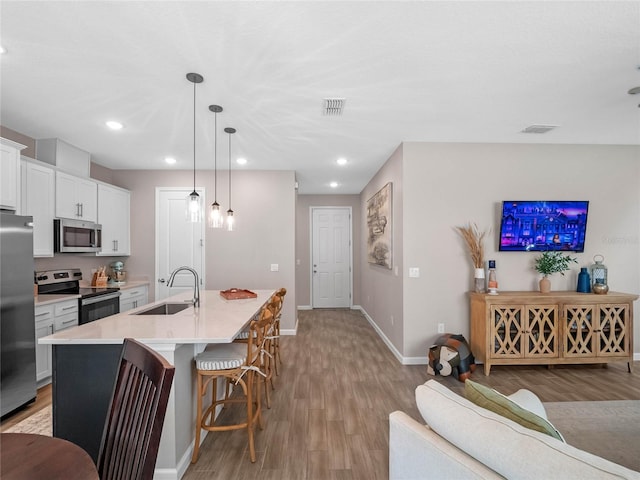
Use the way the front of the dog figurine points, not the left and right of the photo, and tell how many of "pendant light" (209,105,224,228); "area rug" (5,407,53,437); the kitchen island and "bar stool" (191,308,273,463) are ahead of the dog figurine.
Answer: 4

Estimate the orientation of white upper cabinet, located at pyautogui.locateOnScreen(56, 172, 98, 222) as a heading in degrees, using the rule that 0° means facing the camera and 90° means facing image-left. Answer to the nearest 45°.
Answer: approximately 315°

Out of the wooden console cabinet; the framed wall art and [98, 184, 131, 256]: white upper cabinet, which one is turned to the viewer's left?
the framed wall art

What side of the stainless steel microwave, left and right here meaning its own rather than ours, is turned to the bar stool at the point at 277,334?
front

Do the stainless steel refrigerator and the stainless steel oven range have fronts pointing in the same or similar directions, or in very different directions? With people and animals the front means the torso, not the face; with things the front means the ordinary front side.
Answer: same or similar directions

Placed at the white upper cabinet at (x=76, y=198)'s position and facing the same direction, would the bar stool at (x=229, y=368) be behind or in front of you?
in front

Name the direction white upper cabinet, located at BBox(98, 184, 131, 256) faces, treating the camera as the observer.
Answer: facing the viewer and to the right of the viewer

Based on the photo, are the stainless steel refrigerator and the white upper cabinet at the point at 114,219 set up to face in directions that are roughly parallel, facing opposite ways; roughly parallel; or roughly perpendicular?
roughly parallel

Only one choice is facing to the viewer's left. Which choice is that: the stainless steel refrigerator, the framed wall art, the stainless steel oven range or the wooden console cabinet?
the framed wall art

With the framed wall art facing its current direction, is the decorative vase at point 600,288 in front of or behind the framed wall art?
behind

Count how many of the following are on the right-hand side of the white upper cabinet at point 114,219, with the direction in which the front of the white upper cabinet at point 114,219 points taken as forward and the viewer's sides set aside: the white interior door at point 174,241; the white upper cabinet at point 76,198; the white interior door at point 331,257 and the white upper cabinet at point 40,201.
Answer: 2

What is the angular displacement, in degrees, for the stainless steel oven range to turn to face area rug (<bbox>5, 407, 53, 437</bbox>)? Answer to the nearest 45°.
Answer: approximately 45° to its right

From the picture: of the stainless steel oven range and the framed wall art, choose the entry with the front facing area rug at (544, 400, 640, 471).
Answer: the stainless steel oven range

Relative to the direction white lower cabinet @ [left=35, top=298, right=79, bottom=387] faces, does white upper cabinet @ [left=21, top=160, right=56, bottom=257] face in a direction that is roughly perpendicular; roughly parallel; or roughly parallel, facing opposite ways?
roughly parallel

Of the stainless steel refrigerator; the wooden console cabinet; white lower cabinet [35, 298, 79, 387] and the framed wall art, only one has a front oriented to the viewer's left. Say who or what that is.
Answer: the framed wall art

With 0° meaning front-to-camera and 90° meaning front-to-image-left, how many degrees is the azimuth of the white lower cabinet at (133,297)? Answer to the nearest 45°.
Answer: approximately 315°

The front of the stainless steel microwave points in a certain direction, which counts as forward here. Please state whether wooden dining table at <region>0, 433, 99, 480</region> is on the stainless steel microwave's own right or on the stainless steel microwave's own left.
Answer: on the stainless steel microwave's own right

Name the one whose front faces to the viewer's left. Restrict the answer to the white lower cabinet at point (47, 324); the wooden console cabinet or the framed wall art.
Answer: the framed wall art

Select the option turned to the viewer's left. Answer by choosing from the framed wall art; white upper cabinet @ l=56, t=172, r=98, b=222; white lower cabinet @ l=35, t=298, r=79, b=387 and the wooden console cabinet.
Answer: the framed wall art

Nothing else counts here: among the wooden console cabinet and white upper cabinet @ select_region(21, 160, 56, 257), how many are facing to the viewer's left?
0

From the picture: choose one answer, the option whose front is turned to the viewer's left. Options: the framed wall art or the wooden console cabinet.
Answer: the framed wall art

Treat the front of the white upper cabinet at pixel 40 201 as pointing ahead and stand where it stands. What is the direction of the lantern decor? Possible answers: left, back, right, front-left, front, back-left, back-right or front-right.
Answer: front
